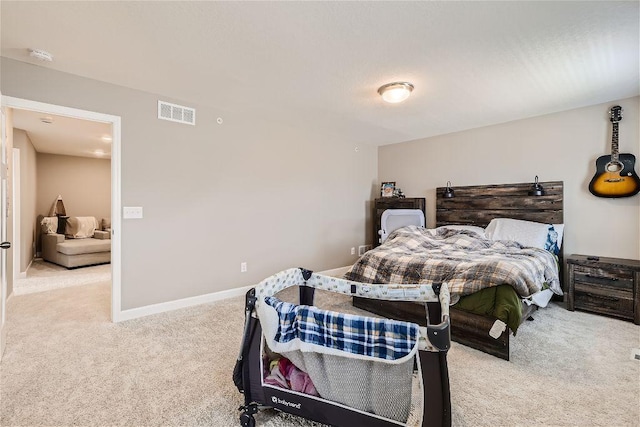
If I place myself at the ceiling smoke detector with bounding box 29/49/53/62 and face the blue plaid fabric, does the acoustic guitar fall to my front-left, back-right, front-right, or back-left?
front-left

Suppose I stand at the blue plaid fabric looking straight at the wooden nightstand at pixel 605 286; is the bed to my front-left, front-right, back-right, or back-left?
front-left

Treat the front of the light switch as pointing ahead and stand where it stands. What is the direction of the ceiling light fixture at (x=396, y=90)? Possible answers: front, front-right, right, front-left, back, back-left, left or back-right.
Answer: front-left

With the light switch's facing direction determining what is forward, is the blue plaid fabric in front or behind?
in front

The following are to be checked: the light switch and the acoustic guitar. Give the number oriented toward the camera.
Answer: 2

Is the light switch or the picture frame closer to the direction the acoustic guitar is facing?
the light switch

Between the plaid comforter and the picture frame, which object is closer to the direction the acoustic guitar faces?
the plaid comforter

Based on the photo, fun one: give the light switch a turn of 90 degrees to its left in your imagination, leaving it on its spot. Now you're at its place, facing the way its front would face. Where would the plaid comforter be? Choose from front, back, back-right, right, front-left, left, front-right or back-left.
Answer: front-right

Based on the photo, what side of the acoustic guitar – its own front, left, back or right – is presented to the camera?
front

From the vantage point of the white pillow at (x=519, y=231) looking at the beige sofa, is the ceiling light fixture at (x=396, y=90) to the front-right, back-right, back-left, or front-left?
front-left

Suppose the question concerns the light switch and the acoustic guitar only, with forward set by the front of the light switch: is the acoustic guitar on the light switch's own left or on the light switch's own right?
on the light switch's own left

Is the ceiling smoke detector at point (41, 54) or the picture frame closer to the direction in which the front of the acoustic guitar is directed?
the ceiling smoke detector

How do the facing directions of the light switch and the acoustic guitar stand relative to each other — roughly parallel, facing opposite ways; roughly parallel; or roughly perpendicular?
roughly perpendicular

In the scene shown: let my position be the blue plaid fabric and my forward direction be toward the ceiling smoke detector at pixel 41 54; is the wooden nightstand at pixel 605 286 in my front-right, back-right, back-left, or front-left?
back-right

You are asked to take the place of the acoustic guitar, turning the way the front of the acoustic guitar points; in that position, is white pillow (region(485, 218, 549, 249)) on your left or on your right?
on your right

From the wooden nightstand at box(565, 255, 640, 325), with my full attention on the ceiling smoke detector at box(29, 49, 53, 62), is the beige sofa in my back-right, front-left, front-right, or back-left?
front-right
